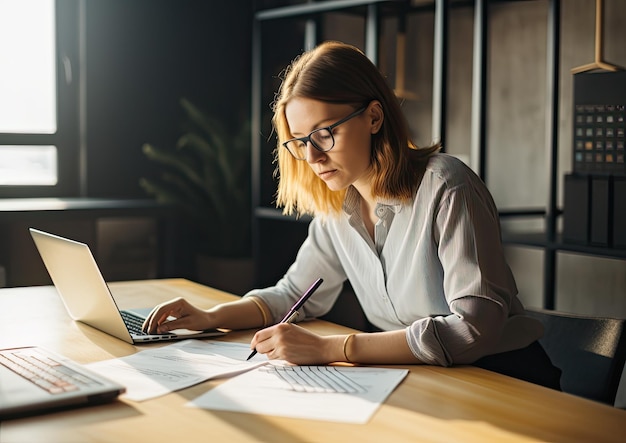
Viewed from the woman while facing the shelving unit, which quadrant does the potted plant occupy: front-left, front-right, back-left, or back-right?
front-left

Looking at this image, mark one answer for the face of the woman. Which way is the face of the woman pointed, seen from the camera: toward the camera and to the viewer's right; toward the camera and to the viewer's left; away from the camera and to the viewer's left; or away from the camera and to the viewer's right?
toward the camera and to the viewer's left

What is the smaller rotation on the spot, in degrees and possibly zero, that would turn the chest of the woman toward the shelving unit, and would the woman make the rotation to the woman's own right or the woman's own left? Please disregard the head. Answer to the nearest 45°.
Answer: approximately 135° to the woman's own right

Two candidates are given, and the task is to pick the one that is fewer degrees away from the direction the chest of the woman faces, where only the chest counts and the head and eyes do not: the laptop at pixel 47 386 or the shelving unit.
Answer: the laptop

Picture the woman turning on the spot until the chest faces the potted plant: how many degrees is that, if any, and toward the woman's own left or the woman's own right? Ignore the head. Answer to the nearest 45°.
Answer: approximately 135° to the woman's own right

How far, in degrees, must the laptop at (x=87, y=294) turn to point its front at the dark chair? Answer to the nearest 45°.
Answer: approximately 45° to its right

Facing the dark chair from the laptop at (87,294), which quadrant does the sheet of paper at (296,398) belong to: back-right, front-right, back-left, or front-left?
front-right

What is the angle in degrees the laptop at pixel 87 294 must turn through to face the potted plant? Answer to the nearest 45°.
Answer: approximately 45° to its left

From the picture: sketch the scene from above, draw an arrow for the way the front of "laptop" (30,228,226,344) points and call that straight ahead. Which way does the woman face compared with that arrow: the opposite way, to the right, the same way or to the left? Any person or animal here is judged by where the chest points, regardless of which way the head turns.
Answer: the opposite way

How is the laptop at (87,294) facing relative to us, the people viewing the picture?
facing away from the viewer and to the right of the viewer
